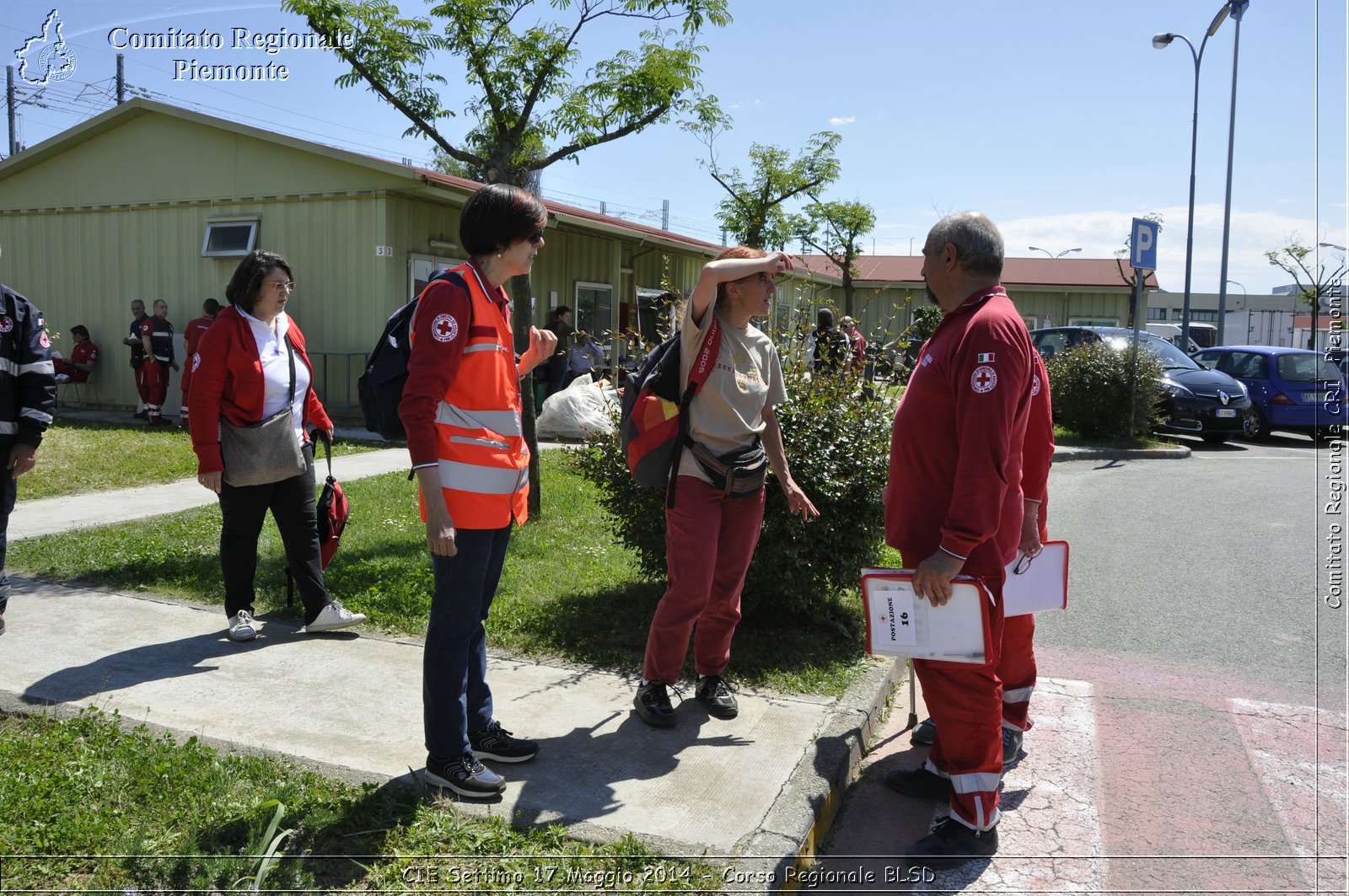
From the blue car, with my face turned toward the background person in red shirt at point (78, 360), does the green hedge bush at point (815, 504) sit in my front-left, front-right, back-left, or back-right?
front-left

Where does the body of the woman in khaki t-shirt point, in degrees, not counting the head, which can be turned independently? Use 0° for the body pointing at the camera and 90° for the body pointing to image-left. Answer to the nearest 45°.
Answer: approximately 315°

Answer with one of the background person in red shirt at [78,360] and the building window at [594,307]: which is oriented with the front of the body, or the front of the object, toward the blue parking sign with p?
the building window

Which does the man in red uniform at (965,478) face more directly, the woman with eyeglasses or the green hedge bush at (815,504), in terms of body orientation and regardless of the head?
the woman with eyeglasses

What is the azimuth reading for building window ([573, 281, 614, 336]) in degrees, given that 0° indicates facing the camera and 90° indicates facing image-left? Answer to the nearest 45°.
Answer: approximately 315°

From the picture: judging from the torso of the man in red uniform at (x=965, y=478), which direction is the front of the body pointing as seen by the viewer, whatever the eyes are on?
to the viewer's left

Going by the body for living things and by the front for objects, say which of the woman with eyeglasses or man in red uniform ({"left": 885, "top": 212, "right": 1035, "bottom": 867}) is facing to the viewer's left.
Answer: the man in red uniform

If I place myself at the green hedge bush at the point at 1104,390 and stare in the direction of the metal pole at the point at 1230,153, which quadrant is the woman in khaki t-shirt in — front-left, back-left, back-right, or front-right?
back-right

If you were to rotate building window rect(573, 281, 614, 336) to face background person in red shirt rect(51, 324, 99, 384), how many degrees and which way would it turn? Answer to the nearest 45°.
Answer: approximately 90° to its right

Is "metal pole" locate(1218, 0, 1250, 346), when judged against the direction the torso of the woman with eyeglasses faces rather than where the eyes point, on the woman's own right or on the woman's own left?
on the woman's own left
